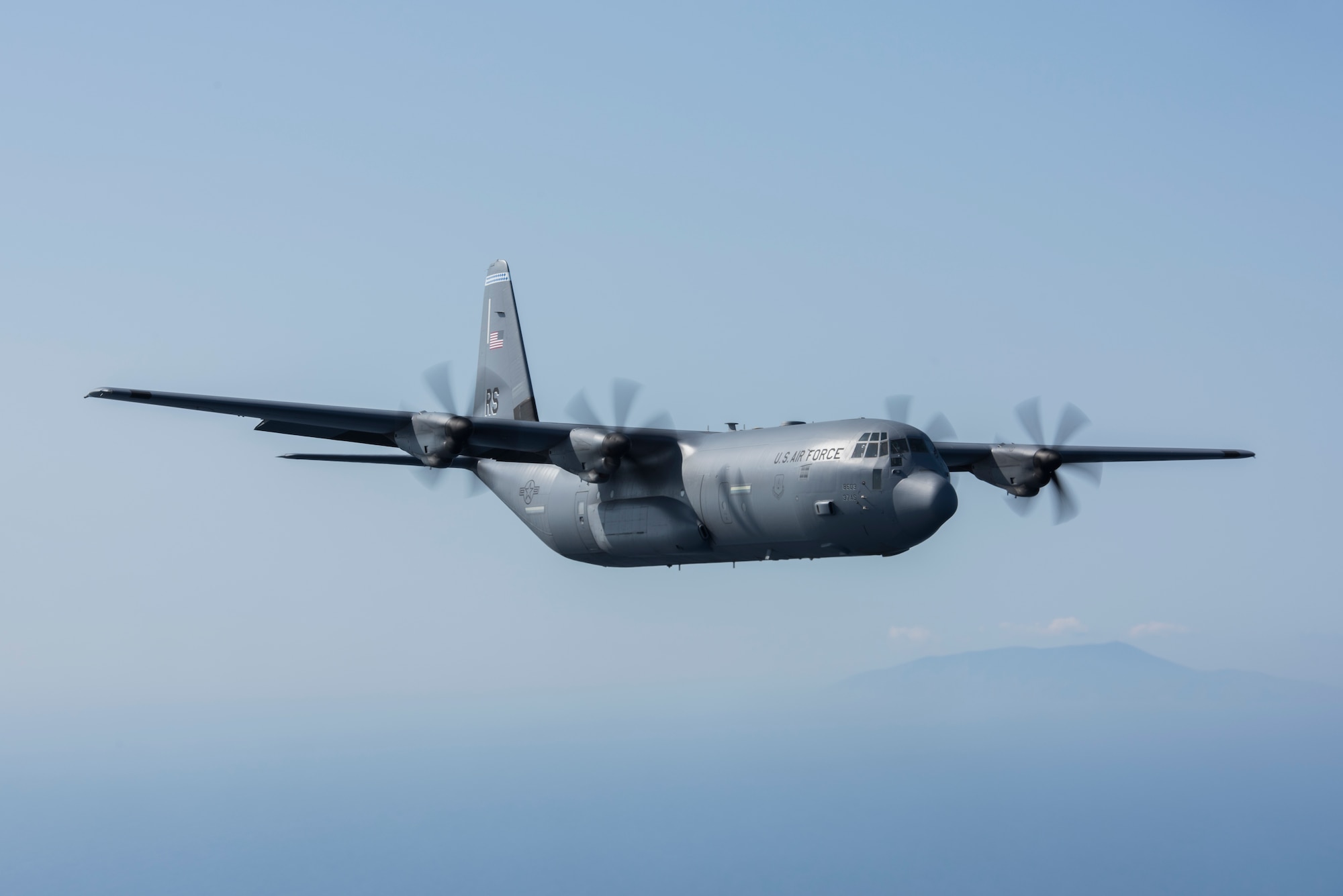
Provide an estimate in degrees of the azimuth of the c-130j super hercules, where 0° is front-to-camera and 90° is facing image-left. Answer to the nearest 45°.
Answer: approximately 315°
